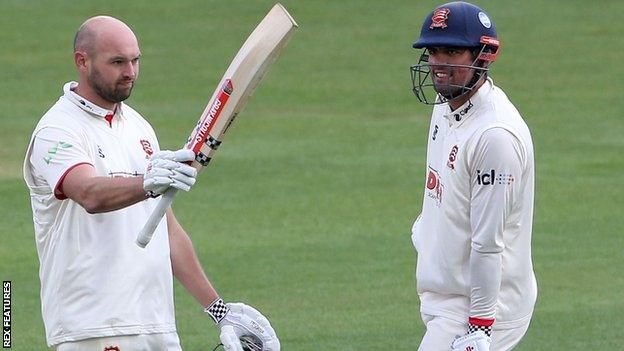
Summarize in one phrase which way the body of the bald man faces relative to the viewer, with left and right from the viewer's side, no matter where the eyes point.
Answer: facing the viewer and to the right of the viewer
